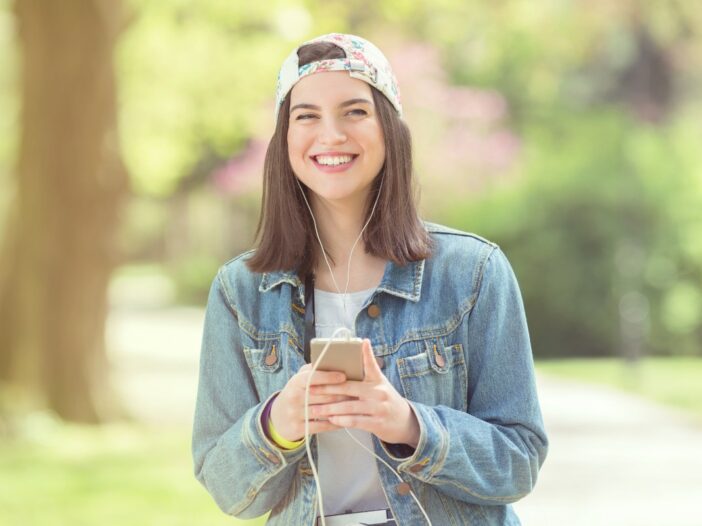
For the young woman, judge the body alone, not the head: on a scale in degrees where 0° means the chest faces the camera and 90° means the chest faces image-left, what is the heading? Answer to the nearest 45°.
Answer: approximately 0°
